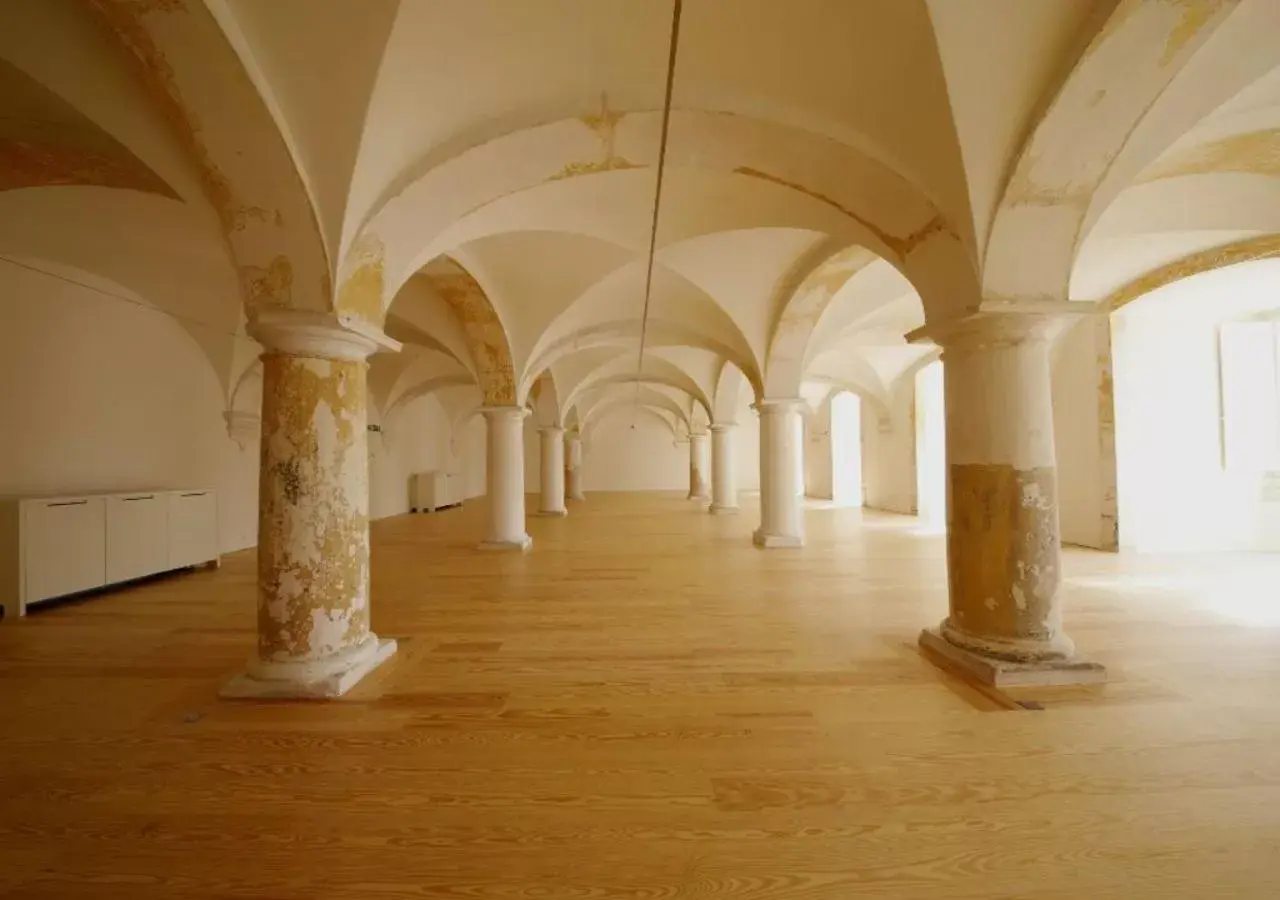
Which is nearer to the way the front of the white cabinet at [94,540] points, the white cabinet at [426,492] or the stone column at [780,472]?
the stone column

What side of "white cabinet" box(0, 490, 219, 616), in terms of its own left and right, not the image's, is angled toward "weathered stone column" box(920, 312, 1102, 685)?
front

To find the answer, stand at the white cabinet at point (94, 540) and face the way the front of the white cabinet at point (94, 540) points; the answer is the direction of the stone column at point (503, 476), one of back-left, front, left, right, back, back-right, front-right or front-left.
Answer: front-left

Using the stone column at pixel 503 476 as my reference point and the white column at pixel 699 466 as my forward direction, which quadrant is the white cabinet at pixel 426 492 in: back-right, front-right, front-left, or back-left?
front-left

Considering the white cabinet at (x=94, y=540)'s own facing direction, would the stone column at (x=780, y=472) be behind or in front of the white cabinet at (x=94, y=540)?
in front

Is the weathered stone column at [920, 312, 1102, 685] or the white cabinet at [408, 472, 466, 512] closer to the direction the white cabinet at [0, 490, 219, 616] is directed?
the weathered stone column

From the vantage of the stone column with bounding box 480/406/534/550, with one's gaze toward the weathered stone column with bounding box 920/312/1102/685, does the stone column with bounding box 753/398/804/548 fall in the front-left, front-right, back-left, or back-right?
front-left

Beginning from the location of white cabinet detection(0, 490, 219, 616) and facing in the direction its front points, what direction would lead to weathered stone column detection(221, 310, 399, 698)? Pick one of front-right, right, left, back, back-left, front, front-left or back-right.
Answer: front-right

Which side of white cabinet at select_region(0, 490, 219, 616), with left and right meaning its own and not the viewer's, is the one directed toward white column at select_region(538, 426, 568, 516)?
left

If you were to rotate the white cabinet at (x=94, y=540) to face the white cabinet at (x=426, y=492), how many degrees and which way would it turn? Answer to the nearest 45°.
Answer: approximately 90° to its left

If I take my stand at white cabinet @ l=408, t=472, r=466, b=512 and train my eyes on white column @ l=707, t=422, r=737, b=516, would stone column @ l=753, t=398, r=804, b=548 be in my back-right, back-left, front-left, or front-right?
front-right

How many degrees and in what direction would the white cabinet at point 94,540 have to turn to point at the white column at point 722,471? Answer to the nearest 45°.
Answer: approximately 45° to its left

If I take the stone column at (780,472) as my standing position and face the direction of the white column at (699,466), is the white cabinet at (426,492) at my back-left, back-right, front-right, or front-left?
front-left

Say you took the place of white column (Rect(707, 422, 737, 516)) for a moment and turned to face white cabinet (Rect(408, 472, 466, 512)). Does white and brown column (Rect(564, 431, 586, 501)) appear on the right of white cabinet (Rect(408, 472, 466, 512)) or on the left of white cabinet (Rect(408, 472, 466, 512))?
right
